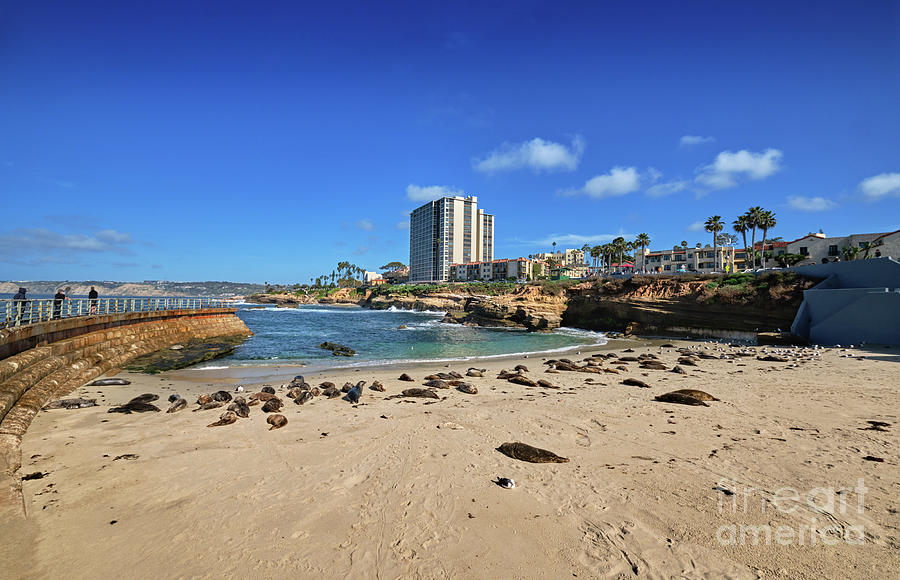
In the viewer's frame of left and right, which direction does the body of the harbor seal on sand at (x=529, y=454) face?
facing to the left of the viewer

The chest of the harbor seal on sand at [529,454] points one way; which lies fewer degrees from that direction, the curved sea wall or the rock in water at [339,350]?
the curved sea wall

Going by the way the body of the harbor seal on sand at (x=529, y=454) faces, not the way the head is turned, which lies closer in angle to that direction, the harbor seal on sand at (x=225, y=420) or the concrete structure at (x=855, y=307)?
the harbor seal on sand

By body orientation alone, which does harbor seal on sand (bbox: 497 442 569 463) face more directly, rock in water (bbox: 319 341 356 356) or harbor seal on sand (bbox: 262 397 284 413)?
the harbor seal on sand

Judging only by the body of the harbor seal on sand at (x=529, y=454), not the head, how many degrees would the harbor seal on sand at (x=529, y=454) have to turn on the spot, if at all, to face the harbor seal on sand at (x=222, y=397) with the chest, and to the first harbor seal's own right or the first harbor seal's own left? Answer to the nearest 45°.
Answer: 0° — it already faces it

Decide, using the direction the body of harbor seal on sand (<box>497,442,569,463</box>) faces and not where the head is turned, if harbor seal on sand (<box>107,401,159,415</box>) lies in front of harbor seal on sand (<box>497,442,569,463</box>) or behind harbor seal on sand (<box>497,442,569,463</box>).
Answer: in front

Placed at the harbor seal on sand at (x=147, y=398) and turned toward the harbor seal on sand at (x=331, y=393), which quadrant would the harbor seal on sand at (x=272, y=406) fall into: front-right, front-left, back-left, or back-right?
front-right

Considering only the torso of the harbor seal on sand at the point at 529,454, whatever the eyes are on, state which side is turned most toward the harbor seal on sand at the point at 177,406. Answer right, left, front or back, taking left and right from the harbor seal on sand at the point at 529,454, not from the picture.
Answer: front

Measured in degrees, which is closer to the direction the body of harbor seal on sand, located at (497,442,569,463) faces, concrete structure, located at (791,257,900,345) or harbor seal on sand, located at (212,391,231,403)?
the harbor seal on sand

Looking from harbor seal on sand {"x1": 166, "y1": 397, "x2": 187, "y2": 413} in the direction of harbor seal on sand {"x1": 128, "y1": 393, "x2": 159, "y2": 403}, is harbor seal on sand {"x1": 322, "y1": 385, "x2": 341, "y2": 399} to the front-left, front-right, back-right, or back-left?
back-right
